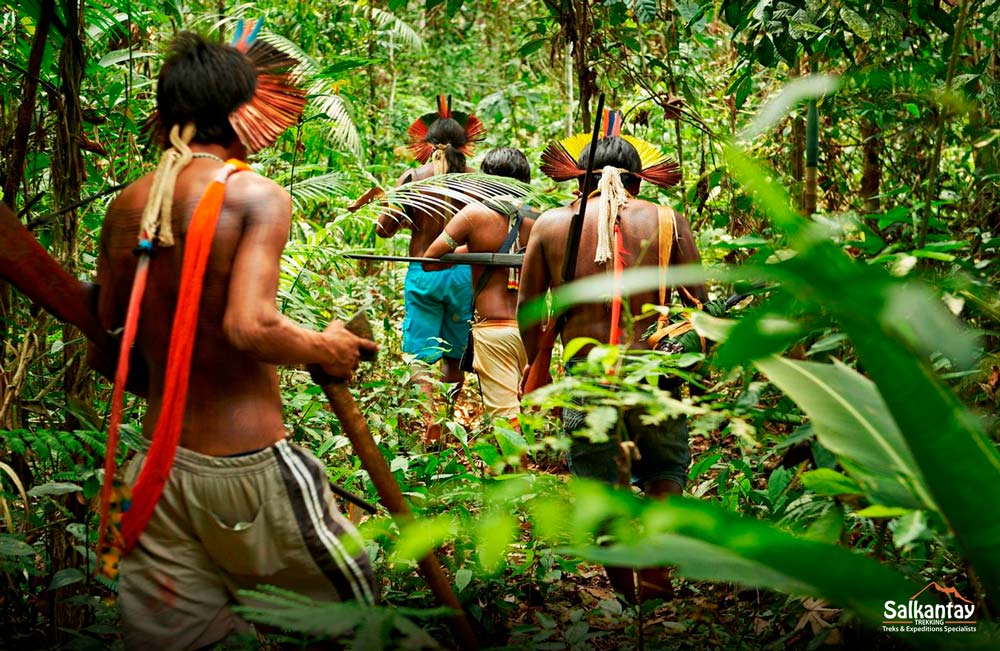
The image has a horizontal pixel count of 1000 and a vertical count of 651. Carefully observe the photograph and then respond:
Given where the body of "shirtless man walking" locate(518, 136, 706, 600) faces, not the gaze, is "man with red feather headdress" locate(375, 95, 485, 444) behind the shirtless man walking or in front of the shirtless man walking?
in front

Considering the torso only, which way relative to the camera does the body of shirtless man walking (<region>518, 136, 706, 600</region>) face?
away from the camera

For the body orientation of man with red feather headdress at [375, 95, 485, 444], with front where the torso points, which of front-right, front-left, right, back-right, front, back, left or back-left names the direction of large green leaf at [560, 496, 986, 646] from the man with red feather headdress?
back

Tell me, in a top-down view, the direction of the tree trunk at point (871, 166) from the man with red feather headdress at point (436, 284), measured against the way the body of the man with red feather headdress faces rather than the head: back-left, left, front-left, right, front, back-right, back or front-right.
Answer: right

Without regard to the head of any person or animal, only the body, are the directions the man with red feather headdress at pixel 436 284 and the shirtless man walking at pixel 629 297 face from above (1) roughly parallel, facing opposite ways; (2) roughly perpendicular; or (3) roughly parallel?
roughly parallel

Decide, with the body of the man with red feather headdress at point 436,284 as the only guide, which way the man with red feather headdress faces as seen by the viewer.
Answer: away from the camera

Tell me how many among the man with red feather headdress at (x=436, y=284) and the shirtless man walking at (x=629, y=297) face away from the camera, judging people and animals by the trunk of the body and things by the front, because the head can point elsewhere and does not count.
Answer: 2

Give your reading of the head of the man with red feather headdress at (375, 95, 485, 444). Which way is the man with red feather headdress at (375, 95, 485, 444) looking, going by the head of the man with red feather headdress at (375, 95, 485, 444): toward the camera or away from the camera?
away from the camera

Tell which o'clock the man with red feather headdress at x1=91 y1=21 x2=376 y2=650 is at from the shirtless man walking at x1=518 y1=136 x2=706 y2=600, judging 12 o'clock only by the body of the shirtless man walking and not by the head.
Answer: The man with red feather headdress is roughly at 7 o'clock from the shirtless man walking.
